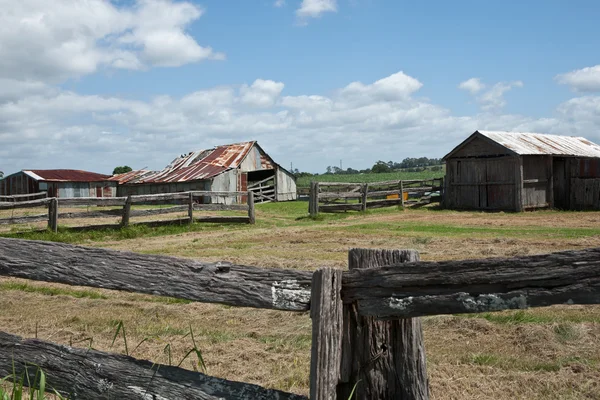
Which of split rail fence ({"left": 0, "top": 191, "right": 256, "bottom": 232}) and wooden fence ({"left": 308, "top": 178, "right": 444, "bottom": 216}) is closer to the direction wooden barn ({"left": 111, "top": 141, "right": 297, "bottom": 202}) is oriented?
the wooden fence

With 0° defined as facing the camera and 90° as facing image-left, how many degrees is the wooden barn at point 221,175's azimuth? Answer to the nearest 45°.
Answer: approximately 315°

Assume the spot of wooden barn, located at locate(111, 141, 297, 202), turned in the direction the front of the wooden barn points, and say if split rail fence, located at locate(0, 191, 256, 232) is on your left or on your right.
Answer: on your right

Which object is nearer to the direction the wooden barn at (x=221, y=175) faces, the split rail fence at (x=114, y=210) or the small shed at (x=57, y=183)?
the split rail fence

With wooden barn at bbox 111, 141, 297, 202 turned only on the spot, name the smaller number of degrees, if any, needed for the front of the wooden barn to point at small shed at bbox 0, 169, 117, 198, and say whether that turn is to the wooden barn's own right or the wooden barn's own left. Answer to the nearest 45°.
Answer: approximately 180°

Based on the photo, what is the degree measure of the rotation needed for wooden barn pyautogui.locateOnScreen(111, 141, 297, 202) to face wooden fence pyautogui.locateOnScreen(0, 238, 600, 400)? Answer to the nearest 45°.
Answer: approximately 45° to its right

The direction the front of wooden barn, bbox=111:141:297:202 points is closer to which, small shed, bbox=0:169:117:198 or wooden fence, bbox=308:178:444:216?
the wooden fence

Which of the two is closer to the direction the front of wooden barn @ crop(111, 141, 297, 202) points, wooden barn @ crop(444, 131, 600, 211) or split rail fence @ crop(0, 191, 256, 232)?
the wooden barn

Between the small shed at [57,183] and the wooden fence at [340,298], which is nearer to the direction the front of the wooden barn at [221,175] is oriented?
the wooden fence

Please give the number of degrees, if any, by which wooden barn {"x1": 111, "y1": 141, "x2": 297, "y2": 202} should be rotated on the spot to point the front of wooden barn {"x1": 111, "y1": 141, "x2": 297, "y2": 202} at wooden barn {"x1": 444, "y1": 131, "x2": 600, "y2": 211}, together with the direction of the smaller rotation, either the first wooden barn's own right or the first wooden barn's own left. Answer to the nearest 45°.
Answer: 0° — it already faces it
